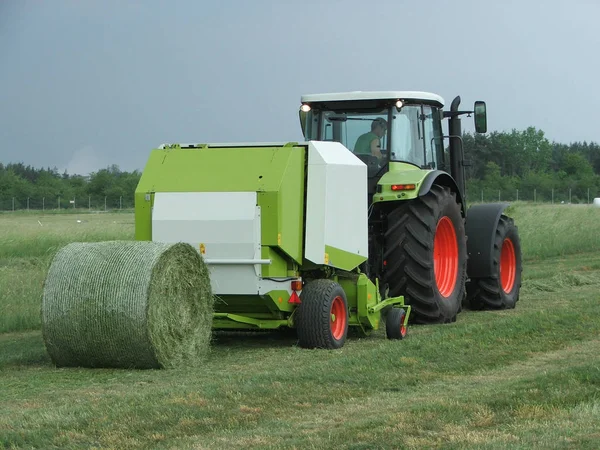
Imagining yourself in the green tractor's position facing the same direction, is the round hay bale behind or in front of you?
behind

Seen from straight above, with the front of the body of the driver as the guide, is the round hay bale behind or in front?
behind

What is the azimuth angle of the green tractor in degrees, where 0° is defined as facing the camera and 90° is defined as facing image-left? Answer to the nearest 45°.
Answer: approximately 225°

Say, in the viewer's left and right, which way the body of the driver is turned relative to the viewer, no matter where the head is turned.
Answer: facing away from the viewer and to the right of the viewer
